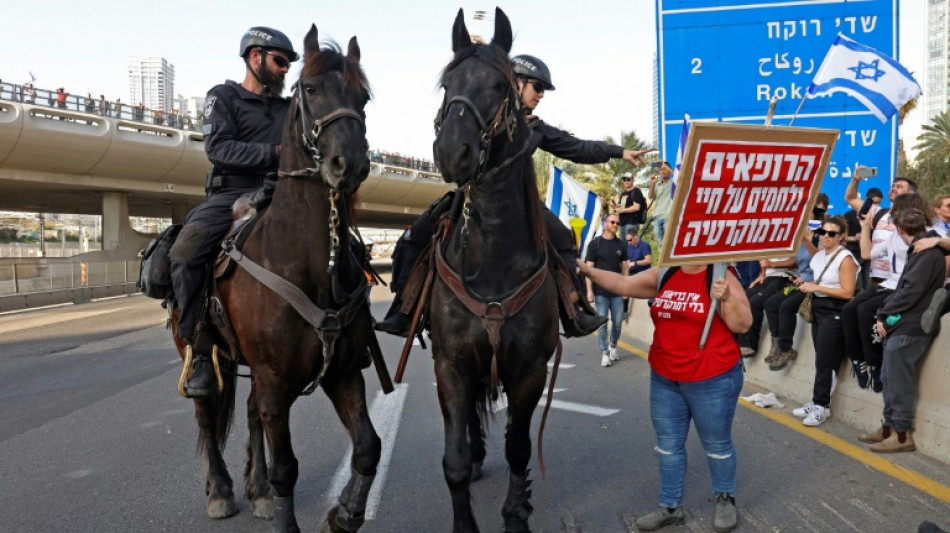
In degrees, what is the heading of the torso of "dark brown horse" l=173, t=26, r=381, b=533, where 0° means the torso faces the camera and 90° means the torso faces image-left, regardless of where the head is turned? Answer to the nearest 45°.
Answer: approximately 315°

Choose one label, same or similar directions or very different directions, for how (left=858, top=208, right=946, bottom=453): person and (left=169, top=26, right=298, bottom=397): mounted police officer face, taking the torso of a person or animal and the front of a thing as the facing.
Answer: very different directions

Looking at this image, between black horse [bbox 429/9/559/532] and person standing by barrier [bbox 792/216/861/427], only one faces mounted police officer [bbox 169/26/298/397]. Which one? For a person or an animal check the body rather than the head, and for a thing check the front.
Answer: the person standing by barrier

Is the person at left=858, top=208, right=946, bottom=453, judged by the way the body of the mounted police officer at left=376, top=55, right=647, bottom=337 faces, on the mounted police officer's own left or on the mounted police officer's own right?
on the mounted police officer's own left

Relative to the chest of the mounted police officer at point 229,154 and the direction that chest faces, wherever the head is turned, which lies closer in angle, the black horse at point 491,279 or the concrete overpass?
the black horse

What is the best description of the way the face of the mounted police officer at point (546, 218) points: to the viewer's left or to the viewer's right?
to the viewer's right

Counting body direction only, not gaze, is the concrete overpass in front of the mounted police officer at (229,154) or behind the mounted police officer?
behind

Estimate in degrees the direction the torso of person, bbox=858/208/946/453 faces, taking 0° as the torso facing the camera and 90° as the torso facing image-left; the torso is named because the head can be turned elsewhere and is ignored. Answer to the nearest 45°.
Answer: approximately 90°
